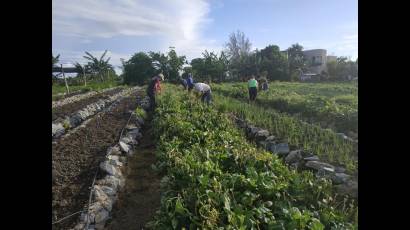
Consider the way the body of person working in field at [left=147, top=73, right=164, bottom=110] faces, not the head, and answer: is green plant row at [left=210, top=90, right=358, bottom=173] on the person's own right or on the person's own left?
on the person's own right

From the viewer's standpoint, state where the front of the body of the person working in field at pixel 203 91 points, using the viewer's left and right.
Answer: facing to the left of the viewer

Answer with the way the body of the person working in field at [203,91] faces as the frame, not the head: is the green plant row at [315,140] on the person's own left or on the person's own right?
on the person's own left

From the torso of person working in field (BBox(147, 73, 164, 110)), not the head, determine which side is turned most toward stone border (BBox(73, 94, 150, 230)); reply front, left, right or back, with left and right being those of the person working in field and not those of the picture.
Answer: right

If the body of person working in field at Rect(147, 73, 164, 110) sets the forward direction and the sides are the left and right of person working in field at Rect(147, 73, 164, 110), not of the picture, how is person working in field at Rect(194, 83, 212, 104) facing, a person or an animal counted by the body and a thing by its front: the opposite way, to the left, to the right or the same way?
the opposite way

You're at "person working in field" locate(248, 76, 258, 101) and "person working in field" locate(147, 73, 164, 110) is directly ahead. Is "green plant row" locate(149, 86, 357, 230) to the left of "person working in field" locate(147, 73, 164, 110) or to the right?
left

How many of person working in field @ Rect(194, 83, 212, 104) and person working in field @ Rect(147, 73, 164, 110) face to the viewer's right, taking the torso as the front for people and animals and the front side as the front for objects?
1

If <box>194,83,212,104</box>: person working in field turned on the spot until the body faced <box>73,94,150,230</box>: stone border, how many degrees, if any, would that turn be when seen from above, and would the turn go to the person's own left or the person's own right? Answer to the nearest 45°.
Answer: approximately 90° to the person's own left

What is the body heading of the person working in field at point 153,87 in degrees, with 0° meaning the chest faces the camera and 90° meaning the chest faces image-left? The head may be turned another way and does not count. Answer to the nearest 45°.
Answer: approximately 270°
